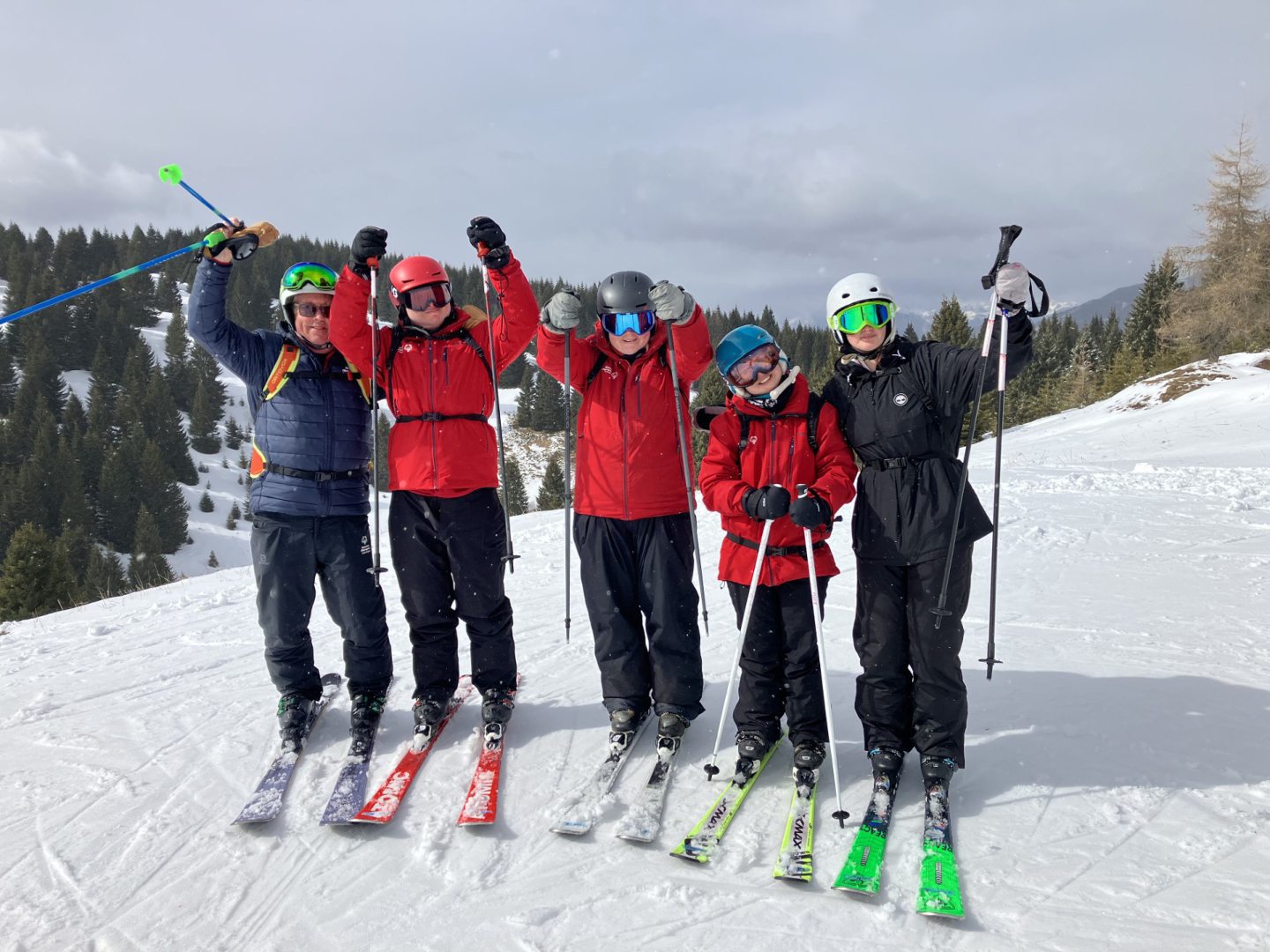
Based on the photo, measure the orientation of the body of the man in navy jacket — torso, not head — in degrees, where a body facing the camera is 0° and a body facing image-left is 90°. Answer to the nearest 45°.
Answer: approximately 0°

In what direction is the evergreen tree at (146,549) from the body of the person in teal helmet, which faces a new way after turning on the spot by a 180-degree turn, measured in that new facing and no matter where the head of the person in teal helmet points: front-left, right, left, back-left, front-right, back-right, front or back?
front-left

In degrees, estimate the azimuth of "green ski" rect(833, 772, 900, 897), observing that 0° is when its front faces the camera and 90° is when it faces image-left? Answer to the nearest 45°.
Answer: approximately 0°

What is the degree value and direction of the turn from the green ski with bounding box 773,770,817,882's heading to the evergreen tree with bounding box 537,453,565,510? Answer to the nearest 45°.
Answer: approximately 180°

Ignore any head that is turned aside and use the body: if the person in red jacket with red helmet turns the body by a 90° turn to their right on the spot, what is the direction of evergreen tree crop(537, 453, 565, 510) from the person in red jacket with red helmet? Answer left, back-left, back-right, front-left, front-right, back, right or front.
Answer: right
